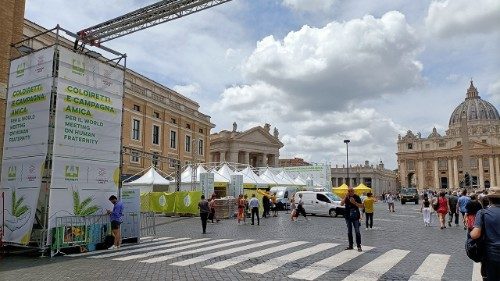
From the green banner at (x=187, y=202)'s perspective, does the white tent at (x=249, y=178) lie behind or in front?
behind

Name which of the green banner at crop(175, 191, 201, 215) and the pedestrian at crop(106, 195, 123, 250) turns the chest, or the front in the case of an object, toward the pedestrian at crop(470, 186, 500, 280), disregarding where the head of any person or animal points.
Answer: the green banner

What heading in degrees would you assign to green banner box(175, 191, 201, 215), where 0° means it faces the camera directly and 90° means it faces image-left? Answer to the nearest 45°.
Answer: approximately 0°

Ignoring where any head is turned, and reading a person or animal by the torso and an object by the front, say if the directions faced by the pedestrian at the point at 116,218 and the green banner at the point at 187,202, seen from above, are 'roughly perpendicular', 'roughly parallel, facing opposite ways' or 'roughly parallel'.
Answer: roughly perpendicular

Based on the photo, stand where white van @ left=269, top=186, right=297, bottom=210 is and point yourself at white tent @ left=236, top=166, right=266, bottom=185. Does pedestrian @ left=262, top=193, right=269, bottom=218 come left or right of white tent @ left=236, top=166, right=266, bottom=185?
left

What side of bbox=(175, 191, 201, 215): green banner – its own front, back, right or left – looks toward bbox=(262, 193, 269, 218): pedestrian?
left
